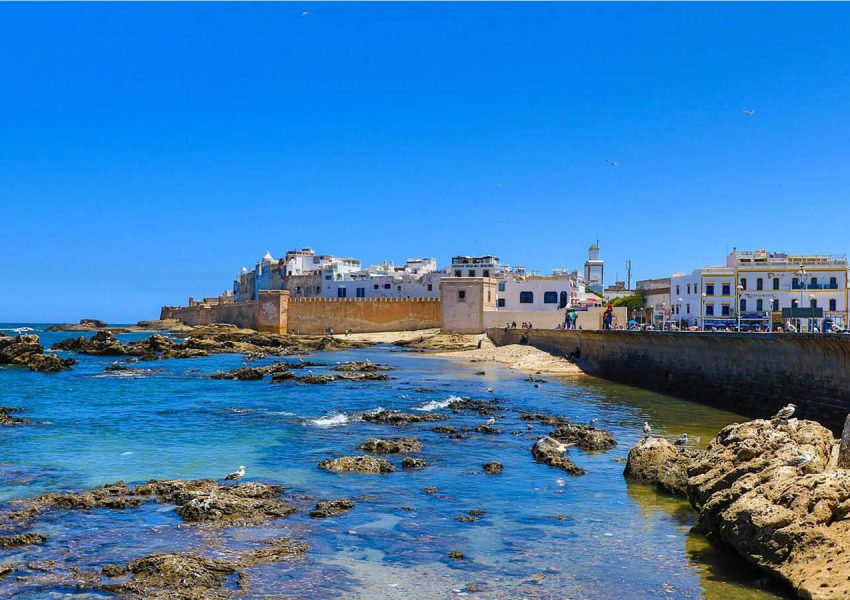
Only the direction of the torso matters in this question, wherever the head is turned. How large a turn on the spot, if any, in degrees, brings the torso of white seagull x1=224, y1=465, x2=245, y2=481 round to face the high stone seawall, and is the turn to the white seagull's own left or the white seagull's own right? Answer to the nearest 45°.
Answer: approximately 45° to the white seagull's own left

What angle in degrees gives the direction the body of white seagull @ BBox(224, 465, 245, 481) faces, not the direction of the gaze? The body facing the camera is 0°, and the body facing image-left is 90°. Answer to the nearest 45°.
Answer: approximately 270°

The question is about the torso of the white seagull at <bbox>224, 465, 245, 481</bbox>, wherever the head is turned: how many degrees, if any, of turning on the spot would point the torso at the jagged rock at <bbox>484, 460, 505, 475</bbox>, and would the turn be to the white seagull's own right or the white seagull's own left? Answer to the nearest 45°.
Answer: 0° — it already faces it

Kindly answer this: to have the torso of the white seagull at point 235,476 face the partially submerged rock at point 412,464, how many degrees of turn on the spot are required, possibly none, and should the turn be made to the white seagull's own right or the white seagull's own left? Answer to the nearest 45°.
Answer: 0° — it already faces it

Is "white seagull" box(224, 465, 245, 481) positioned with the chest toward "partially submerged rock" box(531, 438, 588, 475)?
yes

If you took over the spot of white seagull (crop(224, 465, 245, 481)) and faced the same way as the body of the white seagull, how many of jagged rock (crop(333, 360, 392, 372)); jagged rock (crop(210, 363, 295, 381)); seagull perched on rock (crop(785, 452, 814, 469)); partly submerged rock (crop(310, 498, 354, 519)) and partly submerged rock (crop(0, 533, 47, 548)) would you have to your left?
2

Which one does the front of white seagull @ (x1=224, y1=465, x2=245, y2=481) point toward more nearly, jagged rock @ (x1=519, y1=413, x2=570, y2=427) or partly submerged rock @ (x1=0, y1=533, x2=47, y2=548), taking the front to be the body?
the jagged rock
